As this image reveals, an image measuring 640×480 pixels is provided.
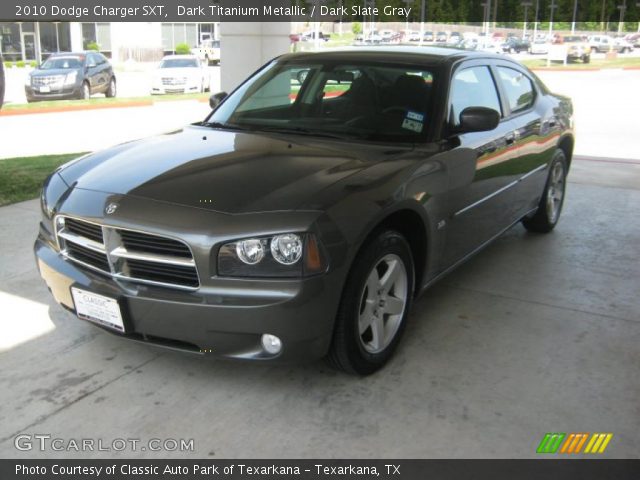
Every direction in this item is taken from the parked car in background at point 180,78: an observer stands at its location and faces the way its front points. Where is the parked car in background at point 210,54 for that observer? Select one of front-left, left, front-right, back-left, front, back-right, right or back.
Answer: back

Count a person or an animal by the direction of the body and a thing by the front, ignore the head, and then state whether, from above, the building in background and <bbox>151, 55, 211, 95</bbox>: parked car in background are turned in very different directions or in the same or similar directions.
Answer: same or similar directions

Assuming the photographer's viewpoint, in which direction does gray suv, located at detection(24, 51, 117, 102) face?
facing the viewer and to the left of the viewer

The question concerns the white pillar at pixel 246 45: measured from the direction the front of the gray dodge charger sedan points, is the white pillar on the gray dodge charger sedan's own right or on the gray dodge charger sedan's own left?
on the gray dodge charger sedan's own right

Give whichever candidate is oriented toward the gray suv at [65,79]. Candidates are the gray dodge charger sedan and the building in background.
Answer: the building in background

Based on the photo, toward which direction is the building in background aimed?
toward the camera

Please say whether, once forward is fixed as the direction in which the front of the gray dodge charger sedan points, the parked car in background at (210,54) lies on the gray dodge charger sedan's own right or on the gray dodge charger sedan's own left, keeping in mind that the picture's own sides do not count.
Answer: on the gray dodge charger sedan's own right

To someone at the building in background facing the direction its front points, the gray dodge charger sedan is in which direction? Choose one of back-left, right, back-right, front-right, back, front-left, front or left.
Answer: front

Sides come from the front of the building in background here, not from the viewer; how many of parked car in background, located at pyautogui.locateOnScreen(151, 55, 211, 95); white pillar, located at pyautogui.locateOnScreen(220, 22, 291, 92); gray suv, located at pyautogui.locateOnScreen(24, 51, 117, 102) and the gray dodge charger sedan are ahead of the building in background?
4

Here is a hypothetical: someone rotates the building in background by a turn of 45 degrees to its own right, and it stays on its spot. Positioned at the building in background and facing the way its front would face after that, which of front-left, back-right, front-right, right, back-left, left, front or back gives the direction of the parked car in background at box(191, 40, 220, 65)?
left

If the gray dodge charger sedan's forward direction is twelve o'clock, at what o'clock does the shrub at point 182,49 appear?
The shrub is roughly at 4 o'clock from the gray dodge charger sedan.

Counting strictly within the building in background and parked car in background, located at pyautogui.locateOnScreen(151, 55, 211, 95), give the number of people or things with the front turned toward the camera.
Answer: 2

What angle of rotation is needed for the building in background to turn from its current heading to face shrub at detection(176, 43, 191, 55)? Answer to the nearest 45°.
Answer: approximately 90° to its left

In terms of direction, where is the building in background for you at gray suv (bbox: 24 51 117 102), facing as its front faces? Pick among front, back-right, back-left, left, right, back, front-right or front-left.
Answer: back-right

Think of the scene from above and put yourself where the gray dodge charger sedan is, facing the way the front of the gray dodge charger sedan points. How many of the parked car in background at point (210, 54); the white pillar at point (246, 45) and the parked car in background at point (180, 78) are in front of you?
0

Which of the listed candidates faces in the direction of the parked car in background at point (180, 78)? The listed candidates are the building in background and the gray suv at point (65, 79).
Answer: the building in background

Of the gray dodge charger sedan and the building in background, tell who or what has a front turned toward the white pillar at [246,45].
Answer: the building in background

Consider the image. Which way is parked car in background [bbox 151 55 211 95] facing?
toward the camera

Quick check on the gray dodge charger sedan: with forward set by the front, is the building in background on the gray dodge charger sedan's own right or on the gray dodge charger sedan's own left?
on the gray dodge charger sedan's own right
